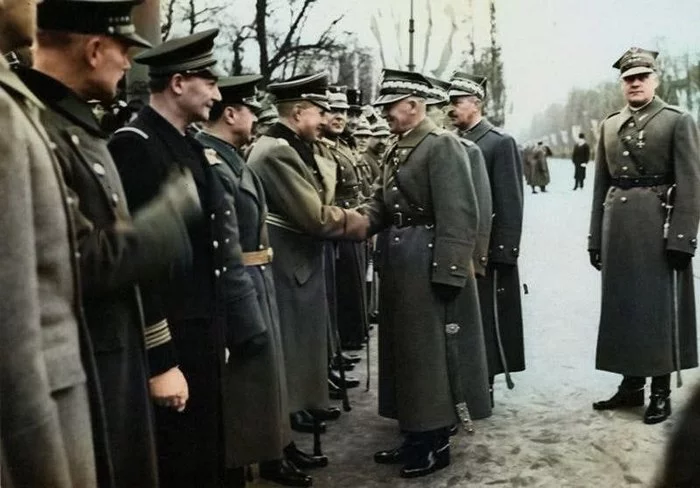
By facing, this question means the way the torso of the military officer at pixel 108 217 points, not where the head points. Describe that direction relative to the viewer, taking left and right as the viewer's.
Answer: facing to the right of the viewer

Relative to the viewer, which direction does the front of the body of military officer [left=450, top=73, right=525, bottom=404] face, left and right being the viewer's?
facing to the left of the viewer

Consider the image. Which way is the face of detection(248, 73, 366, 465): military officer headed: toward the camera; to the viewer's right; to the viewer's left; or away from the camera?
to the viewer's right

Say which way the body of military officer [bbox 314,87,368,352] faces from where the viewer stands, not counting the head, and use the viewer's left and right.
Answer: facing the viewer and to the right of the viewer

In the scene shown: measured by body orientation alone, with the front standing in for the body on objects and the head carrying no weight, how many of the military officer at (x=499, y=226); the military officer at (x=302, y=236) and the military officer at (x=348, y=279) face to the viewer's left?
1

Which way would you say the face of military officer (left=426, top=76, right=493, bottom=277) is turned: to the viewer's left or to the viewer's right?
to the viewer's left

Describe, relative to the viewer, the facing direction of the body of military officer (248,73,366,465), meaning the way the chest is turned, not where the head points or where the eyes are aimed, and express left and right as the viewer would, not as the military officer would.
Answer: facing to the right of the viewer

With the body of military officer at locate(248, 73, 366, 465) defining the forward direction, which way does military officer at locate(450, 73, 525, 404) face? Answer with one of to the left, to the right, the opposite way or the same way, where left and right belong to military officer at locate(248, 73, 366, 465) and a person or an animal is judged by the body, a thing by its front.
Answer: the opposite way

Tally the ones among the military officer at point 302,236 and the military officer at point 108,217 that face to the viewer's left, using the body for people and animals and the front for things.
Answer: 0

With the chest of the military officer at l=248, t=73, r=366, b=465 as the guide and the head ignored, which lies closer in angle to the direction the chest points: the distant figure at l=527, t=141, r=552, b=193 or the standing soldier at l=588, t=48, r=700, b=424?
the standing soldier

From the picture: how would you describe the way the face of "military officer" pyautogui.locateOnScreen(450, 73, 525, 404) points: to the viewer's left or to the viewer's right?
to the viewer's left

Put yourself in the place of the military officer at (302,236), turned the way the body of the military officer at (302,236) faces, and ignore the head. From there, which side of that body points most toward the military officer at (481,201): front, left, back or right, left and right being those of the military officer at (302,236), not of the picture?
front
